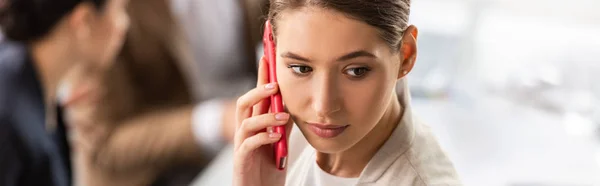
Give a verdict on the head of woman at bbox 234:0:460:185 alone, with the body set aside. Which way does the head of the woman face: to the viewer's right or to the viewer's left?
to the viewer's left

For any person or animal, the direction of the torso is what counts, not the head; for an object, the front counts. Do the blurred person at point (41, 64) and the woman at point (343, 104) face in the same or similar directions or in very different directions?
very different directions

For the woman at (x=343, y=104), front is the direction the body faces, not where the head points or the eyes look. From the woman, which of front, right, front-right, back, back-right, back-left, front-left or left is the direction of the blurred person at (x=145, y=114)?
right

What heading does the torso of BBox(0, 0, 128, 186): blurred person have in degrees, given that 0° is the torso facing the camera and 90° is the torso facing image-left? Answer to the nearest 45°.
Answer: approximately 270°

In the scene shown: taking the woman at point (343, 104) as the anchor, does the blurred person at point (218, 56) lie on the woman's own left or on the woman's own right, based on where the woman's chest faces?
on the woman's own right

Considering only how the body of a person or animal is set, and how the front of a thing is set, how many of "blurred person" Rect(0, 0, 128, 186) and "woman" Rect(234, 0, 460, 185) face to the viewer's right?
1
